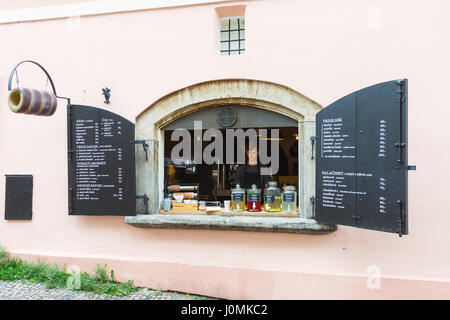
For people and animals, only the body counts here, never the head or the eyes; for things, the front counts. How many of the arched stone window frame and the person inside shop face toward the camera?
2

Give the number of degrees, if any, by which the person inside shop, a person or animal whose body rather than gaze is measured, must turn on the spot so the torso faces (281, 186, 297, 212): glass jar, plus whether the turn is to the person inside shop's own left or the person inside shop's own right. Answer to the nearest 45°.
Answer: approximately 45° to the person inside shop's own left

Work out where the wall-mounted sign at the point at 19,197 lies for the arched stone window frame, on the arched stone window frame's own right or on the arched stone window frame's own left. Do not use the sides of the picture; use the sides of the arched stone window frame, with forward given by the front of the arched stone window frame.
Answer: on the arched stone window frame's own right

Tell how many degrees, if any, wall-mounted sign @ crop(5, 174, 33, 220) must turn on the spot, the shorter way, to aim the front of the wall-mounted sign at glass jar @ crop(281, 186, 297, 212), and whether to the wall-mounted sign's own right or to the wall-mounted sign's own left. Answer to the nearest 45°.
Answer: approximately 45° to the wall-mounted sign's own left

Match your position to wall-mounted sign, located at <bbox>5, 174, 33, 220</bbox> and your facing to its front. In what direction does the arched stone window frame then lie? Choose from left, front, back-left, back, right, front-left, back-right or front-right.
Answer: front-left

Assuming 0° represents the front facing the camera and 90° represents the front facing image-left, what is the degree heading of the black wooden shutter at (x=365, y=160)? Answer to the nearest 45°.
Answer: approximately 45°
